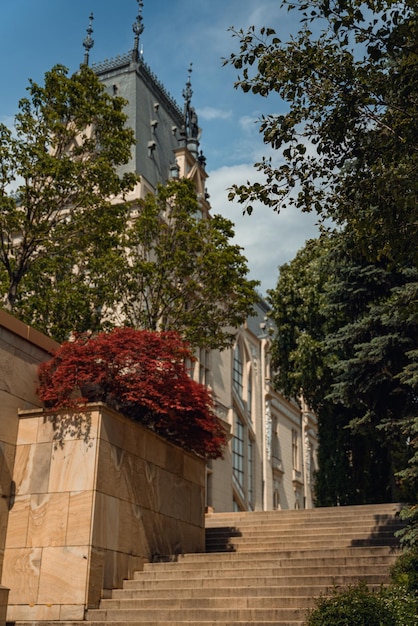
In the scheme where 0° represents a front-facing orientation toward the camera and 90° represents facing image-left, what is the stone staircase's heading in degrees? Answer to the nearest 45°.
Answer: approximately 0°

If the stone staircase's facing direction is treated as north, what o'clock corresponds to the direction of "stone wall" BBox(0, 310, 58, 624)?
The stone wall is roughly at 3 o'clock from the stone staircase.

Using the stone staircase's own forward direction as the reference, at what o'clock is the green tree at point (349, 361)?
The green tree is roughly at 7 o'clock from the stone staircase.

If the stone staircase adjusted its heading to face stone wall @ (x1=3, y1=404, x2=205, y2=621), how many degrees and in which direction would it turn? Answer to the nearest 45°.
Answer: approximately 90° to its right

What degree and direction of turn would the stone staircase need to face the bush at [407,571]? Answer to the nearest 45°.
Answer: approximately 45° to its left

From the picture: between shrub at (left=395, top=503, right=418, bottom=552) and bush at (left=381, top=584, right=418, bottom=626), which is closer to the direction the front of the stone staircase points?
the bush
